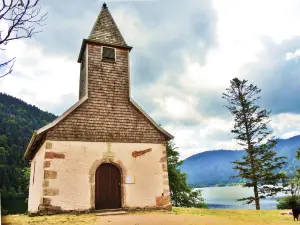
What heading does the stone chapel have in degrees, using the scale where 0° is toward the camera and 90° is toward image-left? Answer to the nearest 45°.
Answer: approximately 0°

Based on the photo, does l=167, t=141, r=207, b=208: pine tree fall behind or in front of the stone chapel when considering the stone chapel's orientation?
behind
